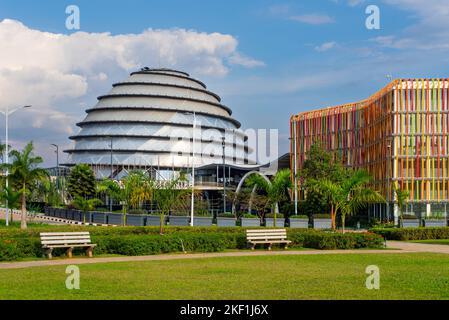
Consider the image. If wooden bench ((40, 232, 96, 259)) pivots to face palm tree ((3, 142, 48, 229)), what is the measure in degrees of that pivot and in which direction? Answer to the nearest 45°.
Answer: approximately 180°

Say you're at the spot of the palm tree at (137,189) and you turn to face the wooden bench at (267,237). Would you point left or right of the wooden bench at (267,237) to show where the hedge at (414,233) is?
left

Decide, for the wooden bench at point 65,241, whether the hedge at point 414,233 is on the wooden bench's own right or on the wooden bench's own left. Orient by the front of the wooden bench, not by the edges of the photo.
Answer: on the wooden bench's own left

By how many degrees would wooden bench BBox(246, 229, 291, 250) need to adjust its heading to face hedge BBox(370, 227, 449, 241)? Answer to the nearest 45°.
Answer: approximately 135° to its left

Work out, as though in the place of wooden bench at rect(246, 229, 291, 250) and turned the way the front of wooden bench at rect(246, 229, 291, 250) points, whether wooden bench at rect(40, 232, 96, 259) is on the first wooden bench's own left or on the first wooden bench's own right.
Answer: on the first wooden bench's own right

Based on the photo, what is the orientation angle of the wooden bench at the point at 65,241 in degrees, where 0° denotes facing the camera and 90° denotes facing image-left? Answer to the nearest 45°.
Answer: approximately 0°

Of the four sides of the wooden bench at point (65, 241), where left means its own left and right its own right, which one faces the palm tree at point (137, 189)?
back

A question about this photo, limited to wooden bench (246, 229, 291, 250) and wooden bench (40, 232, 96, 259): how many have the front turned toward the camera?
2
